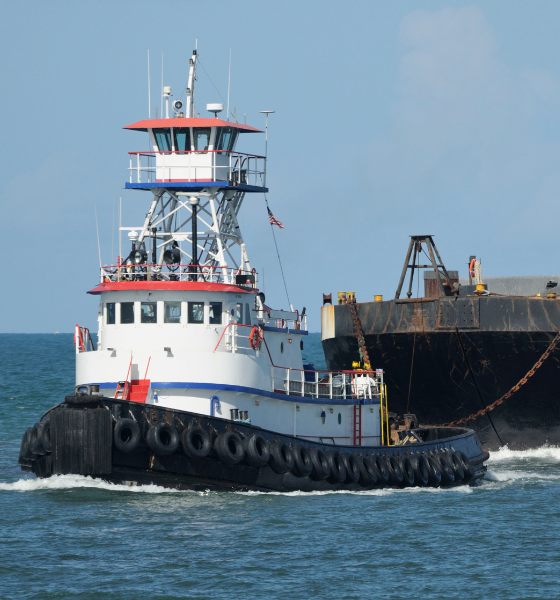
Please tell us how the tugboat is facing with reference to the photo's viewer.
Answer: facing the viewer and to the left of the viewer
